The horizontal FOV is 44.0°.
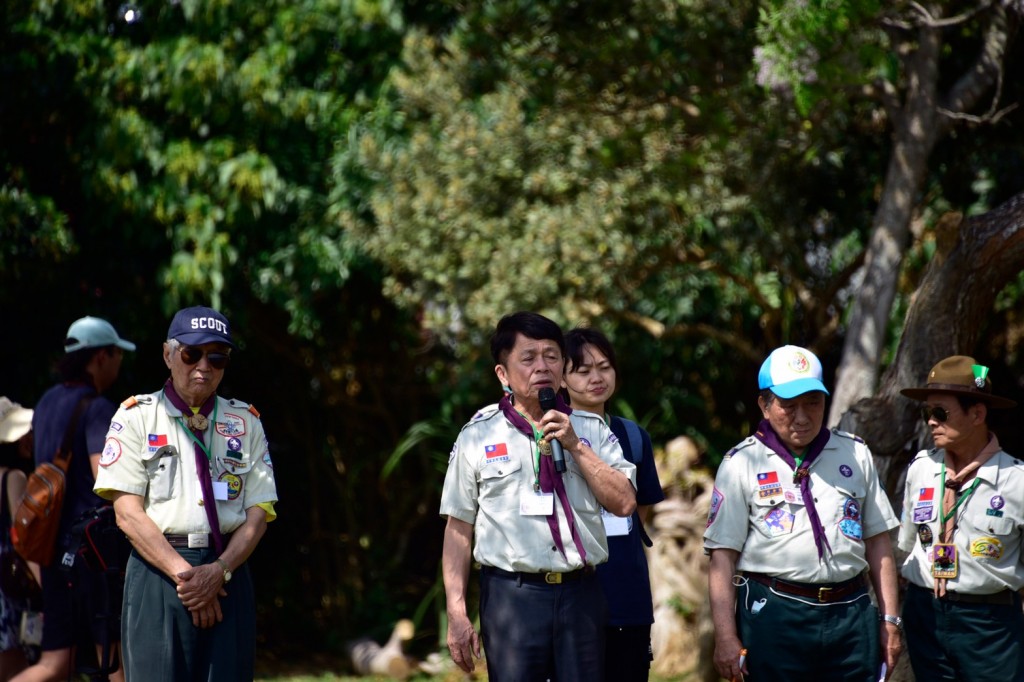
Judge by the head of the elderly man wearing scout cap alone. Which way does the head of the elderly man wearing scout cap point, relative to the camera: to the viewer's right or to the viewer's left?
to the viewer's right

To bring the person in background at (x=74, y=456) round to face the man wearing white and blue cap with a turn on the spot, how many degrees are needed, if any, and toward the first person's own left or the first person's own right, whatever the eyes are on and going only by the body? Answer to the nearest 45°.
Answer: approximately 45° to the first person's own right

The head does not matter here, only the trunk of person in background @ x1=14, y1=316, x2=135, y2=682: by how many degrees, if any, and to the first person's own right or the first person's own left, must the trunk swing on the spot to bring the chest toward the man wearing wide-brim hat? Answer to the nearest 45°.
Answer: approximately 45° to the first person's own right

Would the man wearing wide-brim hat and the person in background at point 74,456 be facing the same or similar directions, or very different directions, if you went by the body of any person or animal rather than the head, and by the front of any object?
very different directions

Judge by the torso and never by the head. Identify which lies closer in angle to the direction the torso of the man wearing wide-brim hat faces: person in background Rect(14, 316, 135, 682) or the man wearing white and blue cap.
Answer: the man wearing white and blue cap

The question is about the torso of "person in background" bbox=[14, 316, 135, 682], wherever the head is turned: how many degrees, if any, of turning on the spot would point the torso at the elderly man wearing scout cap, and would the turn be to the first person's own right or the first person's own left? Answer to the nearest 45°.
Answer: approximately 90° to the first person's own right
